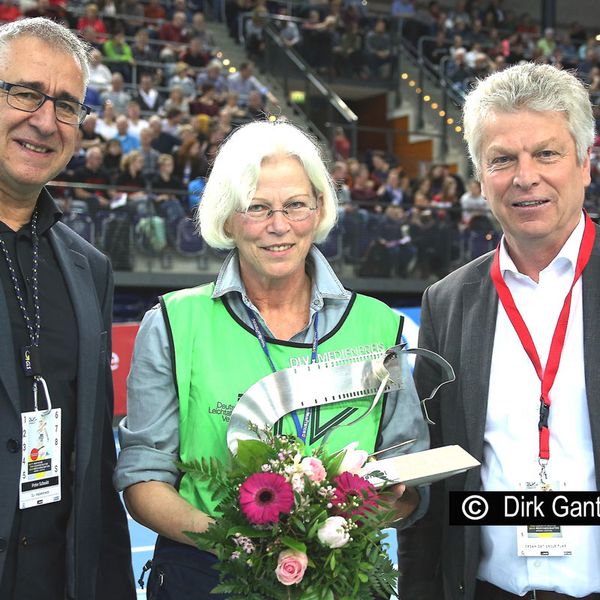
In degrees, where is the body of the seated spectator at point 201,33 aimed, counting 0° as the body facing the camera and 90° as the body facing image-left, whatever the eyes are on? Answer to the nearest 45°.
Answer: approximately 315°

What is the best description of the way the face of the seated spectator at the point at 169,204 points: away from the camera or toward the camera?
toward the camera

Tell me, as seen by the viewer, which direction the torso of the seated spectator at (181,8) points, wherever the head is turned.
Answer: toward the camera

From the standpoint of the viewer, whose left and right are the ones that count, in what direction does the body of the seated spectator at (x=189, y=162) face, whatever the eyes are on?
facing the viewer and to the right of the viewer

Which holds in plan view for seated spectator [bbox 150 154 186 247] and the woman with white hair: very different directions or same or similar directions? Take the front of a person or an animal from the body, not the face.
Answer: same or similar directions

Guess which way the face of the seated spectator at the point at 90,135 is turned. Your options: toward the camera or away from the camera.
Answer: toward the camera

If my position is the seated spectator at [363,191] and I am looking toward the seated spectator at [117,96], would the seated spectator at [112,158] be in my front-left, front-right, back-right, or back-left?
front-left

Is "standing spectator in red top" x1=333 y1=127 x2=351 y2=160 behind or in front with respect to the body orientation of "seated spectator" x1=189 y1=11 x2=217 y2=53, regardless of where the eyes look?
in front

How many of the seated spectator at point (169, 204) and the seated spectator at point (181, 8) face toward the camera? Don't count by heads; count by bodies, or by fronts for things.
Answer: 2

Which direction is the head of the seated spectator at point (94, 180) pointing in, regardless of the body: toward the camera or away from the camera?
toward the camera

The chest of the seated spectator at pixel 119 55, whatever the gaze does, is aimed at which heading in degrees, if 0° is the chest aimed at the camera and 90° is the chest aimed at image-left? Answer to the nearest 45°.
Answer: approximately 315°

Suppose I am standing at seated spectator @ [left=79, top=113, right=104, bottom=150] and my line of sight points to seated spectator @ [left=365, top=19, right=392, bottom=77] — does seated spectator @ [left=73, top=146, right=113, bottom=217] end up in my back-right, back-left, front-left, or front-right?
back-right

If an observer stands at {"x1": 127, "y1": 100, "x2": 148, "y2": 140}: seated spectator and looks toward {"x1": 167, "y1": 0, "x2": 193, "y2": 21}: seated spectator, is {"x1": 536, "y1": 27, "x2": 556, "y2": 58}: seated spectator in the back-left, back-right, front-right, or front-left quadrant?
front-right

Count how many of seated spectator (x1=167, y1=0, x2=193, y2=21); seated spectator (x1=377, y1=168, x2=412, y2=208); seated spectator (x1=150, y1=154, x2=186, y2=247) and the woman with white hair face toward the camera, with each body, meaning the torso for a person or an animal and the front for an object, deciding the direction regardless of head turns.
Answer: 4

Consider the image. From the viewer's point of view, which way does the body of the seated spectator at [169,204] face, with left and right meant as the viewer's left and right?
facing the viewer
